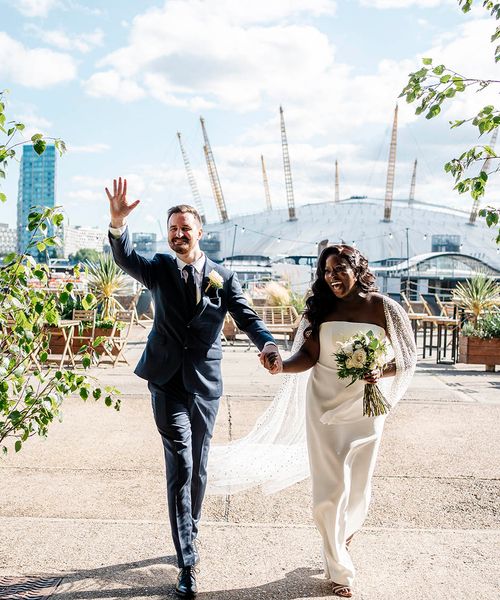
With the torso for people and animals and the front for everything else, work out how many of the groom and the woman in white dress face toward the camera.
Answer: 2

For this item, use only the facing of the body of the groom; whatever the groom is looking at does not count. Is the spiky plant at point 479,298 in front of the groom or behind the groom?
behind

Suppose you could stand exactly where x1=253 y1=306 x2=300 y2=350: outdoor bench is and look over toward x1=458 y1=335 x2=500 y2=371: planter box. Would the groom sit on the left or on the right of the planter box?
right

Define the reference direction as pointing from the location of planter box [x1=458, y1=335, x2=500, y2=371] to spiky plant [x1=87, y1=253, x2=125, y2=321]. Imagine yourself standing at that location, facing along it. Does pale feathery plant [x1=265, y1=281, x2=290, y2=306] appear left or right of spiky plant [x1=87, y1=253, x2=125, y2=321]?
right

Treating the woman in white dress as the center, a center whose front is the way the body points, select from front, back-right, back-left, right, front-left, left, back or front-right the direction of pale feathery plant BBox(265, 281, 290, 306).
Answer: back

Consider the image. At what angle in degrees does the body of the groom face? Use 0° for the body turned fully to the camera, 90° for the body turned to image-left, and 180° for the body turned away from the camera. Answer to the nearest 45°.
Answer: approximately 0°

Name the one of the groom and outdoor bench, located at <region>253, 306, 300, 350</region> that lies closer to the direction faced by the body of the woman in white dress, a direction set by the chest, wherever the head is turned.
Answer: the groom

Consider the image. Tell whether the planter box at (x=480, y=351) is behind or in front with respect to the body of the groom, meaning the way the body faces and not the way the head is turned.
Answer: behind

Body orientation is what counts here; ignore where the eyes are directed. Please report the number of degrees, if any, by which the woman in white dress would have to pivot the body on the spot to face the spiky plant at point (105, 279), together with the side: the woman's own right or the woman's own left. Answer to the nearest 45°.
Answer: approximately 135° to the woman's own right

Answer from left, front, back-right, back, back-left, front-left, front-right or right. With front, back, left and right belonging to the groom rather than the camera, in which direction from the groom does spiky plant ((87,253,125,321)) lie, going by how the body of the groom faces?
back
